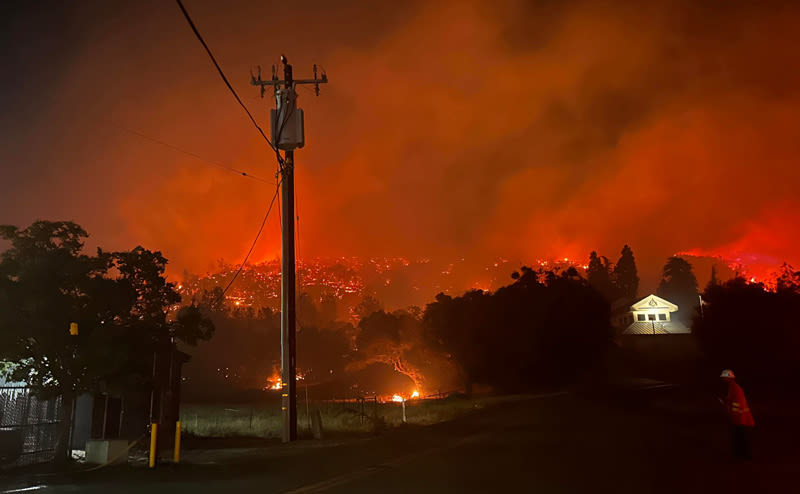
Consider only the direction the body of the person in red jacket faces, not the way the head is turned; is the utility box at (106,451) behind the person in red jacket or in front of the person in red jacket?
in front

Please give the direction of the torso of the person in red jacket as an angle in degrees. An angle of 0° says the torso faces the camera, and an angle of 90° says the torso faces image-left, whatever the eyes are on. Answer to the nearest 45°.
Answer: approximately 90°

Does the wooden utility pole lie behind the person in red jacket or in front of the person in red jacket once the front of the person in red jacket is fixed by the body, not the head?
in front

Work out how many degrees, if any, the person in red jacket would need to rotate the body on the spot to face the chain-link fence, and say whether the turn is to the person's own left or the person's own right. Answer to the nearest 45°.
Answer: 0° — they already face it
